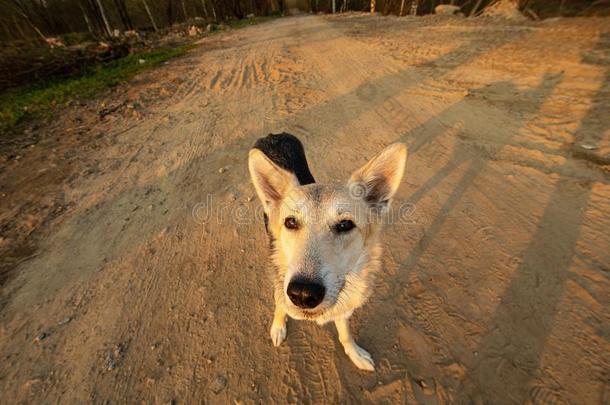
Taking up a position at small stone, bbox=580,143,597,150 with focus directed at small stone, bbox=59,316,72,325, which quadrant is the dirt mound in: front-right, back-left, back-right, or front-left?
back-right

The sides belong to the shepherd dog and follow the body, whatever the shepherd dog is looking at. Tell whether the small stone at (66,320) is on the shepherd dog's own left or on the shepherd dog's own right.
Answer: on the shepherd dog's own right

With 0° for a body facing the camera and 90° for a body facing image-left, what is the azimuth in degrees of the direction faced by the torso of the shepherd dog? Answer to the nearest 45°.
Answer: approximately 0°

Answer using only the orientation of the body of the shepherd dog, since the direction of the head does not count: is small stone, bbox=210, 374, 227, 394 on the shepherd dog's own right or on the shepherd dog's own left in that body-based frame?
on the shepherd dog's own right

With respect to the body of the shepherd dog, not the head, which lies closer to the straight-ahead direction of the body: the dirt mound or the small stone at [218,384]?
the small stone

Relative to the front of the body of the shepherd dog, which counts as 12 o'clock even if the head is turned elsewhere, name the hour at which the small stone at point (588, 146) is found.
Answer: The small stone is roughly at 8 o'clock from the shepherd dog.

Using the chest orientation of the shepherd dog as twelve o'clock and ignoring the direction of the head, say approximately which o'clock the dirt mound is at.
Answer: The dirt mound is roughly at 7 o'clock from the shepherd dog.
